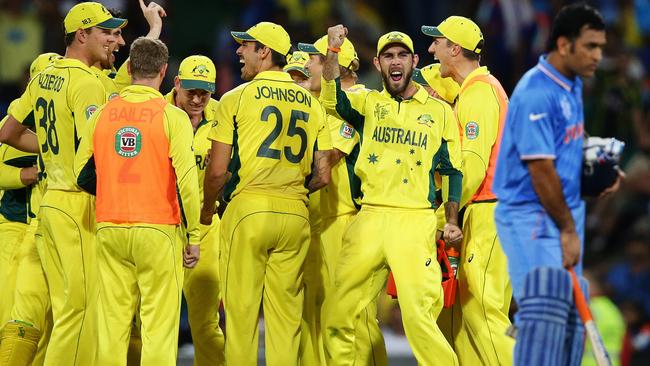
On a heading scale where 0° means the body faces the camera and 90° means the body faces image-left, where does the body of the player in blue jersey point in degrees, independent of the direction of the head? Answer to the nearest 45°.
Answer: approximately 315°

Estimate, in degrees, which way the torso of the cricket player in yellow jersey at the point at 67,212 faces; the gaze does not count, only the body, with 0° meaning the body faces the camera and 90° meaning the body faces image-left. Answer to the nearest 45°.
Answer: approximately 225°

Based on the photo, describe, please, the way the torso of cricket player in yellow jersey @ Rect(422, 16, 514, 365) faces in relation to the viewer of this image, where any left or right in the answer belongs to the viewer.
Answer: facing to the left of the viewer

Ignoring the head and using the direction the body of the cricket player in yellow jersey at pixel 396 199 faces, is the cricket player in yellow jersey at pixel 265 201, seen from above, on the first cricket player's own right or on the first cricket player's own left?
on the first cricket player's own right

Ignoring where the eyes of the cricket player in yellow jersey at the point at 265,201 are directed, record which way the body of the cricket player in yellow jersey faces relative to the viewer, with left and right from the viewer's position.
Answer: facing away from the viewer and to the left of the viewer

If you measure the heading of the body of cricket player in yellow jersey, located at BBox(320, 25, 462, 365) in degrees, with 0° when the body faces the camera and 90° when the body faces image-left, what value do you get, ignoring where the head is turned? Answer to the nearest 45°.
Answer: approximately 0°

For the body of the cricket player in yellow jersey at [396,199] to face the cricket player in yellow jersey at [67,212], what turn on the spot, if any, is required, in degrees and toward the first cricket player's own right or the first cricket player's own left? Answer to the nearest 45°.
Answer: approximately 90° to the first cricket player's own right

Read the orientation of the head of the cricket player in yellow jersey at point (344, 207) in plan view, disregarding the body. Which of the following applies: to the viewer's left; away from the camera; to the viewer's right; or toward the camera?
to the viewer's left

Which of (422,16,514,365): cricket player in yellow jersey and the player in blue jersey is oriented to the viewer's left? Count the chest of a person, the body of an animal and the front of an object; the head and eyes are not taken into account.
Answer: the cricket player in yellow jersey
